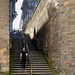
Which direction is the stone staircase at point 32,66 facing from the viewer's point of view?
toward the camera

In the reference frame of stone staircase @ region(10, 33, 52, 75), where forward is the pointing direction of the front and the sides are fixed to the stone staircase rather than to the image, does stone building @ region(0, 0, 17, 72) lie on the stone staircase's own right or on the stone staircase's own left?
on the stone staircase's own right
